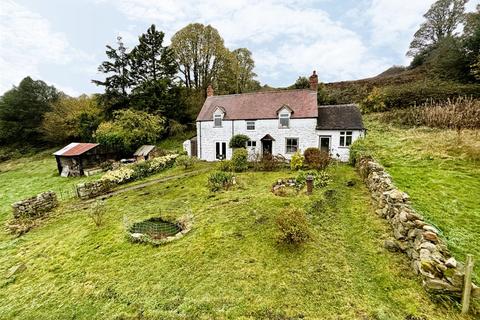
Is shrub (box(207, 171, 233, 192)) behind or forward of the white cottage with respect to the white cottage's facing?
forward

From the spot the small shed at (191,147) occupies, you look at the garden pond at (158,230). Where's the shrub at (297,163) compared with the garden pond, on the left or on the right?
left

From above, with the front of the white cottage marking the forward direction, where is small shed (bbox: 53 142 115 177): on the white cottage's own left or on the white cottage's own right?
on the white cottage's own right

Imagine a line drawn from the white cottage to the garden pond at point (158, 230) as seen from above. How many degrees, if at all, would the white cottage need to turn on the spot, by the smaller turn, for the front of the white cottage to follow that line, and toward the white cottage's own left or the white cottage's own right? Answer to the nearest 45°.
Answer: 0° — it already faces it

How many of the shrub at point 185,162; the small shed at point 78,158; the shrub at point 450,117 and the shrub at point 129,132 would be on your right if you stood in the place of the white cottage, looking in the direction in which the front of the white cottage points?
3

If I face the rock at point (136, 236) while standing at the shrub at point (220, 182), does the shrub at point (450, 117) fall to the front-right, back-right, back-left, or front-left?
back-left

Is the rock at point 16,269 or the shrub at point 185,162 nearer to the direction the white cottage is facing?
the rock

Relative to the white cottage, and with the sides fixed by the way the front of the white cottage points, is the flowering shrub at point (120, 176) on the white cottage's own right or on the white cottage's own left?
on the white cottage's own right

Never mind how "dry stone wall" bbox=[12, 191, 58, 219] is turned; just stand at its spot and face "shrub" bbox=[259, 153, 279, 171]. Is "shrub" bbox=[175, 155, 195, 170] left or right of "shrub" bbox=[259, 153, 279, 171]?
left

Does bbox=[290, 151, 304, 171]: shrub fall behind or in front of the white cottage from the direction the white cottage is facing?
in front

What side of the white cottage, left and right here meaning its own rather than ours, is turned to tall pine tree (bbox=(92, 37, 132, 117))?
right

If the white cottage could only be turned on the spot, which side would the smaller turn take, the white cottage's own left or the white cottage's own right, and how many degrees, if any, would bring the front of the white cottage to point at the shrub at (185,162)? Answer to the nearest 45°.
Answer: approximately 90° to the white cottage's own right

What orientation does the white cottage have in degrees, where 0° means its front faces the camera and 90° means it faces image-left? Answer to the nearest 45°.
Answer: approximately 0°
